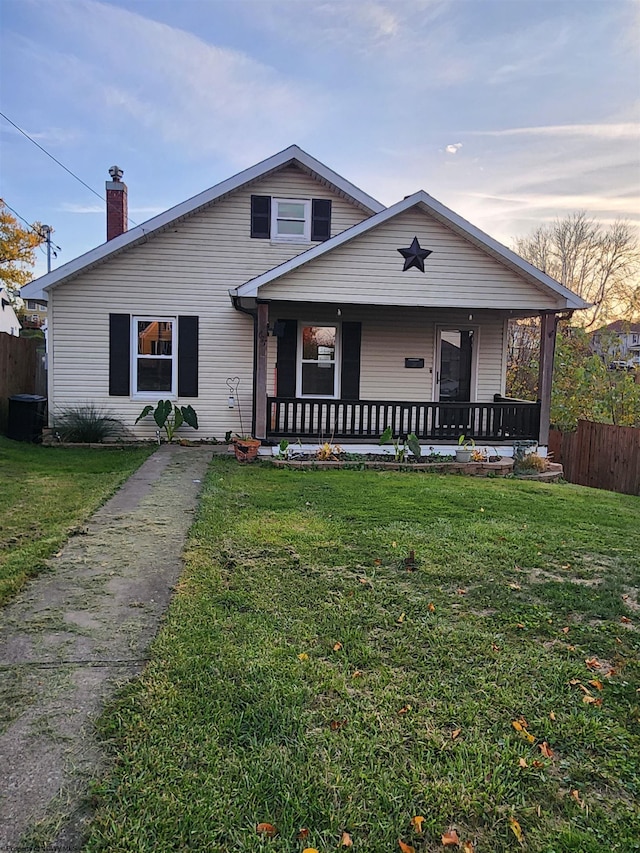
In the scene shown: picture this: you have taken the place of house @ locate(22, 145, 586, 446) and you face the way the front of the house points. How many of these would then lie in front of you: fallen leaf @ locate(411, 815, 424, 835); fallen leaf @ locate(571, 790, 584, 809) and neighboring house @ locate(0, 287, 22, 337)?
2

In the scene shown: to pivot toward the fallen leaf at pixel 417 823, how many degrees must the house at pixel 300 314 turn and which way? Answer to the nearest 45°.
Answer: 0° — it already faces it

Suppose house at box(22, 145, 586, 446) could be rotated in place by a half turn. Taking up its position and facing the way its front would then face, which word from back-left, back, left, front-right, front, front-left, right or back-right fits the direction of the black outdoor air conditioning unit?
left

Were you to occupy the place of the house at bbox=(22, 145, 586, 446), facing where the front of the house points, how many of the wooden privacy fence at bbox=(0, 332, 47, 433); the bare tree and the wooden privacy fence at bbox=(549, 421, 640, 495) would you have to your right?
1

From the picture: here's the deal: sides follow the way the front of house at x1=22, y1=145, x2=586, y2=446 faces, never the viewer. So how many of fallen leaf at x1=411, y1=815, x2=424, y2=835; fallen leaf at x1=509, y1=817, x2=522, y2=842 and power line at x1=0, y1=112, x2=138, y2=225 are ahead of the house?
2

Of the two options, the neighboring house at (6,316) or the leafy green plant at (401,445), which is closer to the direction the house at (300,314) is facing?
the leafy green plant

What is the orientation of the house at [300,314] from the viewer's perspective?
toward the camera

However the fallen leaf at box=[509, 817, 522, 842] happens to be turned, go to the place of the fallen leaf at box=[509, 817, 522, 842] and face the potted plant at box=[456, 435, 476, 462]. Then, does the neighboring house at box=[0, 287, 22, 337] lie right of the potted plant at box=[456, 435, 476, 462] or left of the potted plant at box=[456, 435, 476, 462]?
left

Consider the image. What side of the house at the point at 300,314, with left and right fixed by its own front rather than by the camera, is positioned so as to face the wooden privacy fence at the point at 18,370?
right

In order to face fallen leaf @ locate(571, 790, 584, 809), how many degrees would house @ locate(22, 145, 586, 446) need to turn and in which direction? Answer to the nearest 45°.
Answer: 0° — it already faces it

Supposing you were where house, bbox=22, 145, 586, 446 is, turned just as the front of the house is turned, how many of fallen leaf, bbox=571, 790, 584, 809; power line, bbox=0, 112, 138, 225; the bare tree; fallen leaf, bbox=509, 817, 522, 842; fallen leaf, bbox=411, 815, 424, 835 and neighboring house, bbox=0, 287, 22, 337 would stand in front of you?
3

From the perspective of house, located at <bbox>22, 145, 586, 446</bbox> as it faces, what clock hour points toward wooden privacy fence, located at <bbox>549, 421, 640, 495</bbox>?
The wooden privacy fence is roughly at 9 o'clock from the house.

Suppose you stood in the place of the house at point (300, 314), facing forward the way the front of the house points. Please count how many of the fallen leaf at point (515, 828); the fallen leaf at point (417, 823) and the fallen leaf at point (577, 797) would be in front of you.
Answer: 3

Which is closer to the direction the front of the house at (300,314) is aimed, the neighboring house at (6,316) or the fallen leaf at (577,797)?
the fallen leaf
